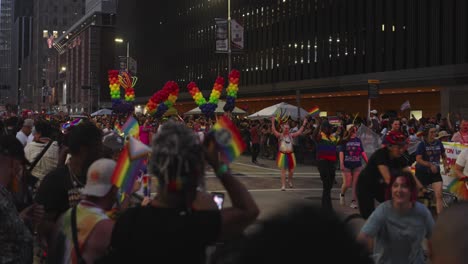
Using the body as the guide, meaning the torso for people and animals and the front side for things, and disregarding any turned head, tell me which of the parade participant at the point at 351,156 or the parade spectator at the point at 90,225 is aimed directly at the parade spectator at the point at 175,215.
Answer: the parade participant

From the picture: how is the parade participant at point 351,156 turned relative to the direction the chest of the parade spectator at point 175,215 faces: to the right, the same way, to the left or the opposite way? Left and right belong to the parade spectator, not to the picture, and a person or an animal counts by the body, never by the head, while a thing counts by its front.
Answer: the opposite way

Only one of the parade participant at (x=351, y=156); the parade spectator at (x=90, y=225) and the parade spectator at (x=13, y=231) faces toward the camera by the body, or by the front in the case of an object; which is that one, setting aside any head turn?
the parade participant

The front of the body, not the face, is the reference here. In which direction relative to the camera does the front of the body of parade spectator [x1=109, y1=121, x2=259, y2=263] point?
away from the camera

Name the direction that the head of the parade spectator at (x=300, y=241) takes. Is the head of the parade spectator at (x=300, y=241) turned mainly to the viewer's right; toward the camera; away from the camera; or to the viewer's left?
away from the camera

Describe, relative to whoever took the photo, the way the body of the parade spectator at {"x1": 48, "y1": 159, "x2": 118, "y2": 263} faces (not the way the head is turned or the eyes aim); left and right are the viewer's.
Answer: facing away from the viewer and to the right of the viewer

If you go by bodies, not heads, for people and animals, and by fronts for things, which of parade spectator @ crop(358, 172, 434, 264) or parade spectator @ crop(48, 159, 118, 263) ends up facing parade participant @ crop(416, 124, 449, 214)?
parade spectator @ crop(48, 159, 118, 263)

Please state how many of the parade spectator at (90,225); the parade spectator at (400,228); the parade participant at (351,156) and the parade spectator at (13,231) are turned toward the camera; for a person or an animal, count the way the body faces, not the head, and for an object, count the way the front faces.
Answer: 2

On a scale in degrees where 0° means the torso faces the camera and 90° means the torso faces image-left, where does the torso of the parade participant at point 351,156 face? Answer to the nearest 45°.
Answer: approximately 0°

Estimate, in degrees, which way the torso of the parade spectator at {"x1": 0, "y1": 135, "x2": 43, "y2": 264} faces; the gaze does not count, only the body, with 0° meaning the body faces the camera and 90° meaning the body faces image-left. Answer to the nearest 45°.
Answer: approximately 270°

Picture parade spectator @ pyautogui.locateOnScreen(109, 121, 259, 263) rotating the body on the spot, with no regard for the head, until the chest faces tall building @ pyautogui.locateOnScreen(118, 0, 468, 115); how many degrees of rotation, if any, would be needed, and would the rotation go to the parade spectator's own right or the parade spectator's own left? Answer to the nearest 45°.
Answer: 0° — they already face it

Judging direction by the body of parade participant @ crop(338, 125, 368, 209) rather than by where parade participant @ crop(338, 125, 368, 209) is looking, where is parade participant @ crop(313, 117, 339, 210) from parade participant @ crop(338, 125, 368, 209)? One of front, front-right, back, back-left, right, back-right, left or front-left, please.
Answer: front-right

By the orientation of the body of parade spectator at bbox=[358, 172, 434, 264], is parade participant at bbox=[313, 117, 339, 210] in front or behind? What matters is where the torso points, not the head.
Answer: behind

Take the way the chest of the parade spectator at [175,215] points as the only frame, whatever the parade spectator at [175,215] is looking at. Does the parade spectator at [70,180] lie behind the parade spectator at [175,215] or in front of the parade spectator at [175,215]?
in front

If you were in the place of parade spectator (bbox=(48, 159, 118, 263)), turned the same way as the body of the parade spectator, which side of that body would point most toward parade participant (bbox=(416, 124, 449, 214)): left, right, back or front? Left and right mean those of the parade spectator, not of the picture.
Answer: front
